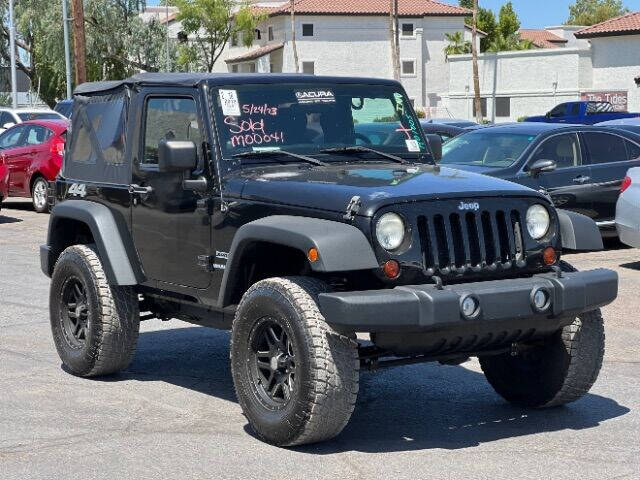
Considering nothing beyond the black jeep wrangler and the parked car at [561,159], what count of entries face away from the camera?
0

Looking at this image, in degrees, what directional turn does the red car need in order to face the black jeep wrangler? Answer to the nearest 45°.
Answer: approximately 135° to its left

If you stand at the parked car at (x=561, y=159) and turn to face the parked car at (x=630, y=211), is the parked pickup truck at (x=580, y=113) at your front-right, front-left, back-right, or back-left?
back-left

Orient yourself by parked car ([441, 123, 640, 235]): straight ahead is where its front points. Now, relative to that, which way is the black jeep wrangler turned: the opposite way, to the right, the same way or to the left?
to the left

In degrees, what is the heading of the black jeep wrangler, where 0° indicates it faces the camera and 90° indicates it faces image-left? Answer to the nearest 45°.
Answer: approximately 315°

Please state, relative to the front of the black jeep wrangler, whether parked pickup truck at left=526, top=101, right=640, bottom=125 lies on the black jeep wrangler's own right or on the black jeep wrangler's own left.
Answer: on the black jeep wrangler's own left

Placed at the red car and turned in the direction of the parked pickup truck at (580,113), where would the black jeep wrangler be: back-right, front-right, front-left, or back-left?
back-right

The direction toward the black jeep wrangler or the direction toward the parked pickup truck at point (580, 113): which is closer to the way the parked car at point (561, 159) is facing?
the black jeep wrangler

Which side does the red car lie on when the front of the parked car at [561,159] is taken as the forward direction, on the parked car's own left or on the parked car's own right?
on the parked car's own right

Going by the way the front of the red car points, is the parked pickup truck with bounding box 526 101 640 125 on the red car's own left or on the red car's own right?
on the red car's own right

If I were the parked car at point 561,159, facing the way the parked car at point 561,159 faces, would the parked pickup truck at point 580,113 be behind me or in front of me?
behind

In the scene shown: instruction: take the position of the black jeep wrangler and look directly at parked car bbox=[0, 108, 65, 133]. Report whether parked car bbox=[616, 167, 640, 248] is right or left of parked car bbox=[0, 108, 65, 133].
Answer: right
